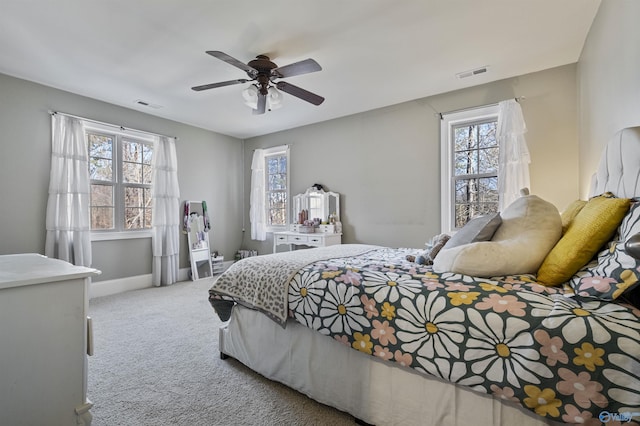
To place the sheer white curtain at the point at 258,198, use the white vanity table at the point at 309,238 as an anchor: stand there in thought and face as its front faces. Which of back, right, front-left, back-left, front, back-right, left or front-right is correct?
right

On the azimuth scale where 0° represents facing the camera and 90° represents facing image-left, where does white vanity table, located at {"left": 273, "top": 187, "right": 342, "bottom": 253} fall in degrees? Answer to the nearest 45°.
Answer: approximately 45°

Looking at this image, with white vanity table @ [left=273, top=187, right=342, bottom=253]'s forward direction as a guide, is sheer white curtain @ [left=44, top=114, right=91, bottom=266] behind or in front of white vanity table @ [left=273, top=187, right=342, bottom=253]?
in front

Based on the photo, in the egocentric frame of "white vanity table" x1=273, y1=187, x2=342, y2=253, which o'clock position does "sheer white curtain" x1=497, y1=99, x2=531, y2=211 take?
The sheer white curtain is roughly at 9 o'clock from the white vanity table.

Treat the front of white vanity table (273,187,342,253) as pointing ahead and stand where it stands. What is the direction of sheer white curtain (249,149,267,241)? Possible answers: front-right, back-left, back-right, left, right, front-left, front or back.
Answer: right

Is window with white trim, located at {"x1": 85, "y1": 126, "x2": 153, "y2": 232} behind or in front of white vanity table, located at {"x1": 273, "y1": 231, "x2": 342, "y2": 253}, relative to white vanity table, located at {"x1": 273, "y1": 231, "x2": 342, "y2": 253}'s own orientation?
in front

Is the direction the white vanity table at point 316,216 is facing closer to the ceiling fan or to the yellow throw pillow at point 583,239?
the ceiling fan

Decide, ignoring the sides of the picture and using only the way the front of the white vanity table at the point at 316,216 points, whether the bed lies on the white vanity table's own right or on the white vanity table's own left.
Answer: on the white vanity table's own left

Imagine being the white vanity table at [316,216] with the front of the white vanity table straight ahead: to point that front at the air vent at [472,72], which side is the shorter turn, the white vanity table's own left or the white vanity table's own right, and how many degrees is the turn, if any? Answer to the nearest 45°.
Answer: approximately 90° to the white vanity table's own left

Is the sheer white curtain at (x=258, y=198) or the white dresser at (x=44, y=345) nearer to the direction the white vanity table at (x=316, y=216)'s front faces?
the white dresser

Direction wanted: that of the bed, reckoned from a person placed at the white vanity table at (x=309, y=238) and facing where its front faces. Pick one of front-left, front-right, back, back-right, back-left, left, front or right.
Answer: front-left

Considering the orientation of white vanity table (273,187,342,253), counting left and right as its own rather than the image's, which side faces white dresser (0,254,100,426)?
front
